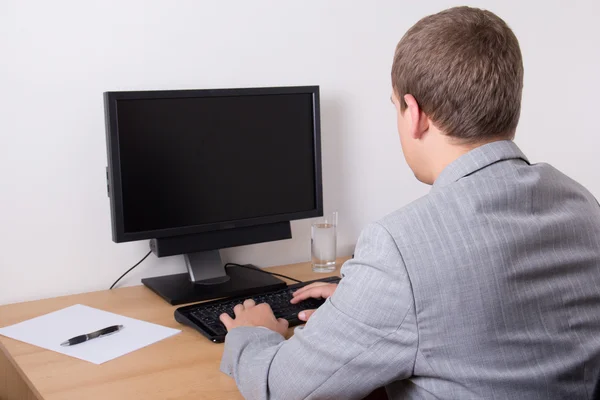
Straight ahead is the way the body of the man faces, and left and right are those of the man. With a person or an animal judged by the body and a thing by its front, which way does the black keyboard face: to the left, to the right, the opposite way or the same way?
the opposite way

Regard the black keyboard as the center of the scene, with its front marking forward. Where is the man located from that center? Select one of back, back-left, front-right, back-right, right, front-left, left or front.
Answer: front

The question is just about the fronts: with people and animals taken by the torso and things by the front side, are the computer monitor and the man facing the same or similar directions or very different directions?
very different directions

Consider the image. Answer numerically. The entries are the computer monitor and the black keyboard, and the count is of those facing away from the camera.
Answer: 0

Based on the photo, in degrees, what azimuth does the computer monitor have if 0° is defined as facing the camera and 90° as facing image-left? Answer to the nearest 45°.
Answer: approximately 315°

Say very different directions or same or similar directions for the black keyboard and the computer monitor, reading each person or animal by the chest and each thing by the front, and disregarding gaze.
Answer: same or similar directions

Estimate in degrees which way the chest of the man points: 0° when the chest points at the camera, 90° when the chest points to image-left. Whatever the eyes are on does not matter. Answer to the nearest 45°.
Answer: approximately 135°

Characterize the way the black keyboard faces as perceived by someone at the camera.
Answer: facing the viewer and to the right of the viewer

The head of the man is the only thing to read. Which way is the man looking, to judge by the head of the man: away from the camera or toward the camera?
away from the camera

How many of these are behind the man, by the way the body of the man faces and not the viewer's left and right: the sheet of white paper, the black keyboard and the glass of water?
0
